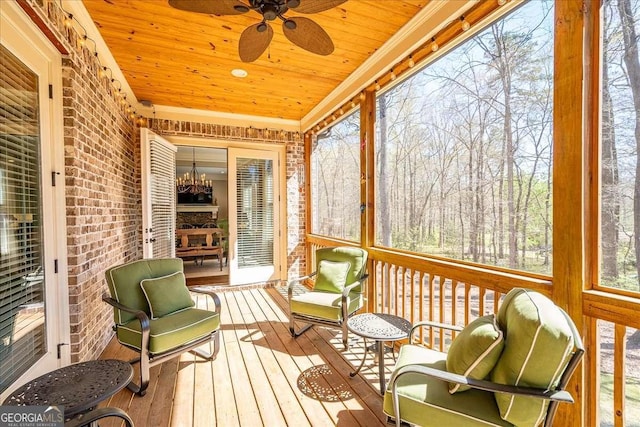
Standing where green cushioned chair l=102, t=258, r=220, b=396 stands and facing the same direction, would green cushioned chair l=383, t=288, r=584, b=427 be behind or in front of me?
in front

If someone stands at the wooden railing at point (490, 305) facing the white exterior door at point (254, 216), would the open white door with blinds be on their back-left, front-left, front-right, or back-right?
front-left

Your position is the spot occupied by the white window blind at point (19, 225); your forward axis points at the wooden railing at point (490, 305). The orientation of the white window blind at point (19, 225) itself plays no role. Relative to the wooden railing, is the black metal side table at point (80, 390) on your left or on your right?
right

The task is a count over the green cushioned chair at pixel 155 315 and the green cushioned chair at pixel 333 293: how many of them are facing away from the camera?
0

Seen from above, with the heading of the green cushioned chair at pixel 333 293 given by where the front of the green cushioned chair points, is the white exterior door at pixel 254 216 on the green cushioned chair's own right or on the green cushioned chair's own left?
on the green cushioned chair's own right

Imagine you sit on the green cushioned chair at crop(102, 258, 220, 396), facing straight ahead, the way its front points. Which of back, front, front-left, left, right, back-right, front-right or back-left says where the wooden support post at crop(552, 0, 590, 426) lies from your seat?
front

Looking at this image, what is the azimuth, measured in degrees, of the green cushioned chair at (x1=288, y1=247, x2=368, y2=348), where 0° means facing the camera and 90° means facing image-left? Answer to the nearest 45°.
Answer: approximately 45°

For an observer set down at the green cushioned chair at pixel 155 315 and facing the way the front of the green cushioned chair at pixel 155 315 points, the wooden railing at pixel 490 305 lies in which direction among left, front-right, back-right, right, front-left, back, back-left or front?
front

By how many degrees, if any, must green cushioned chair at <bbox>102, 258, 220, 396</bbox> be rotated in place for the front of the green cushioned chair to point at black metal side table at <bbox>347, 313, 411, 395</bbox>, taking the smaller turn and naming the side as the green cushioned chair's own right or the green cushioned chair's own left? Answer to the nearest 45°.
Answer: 0° — it already faces it

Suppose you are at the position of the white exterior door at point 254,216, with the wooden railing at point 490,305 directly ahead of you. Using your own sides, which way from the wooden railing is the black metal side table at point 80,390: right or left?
right

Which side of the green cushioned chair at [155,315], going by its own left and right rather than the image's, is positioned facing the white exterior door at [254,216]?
left

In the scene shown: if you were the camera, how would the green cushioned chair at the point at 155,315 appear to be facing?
facing the viewer and to the right of the viewer

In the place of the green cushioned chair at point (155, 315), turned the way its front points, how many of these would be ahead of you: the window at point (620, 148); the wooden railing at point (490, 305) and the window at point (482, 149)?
3

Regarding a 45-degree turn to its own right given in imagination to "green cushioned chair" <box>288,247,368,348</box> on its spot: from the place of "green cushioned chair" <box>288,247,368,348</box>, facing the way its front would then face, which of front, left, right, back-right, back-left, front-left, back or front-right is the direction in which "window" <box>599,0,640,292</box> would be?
back-left

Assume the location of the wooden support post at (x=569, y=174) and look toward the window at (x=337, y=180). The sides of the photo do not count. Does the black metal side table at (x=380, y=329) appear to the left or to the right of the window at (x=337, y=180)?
left

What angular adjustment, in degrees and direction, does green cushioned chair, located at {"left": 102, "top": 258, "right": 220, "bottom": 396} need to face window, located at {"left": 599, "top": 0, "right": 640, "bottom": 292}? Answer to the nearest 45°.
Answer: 0° — it already faces it

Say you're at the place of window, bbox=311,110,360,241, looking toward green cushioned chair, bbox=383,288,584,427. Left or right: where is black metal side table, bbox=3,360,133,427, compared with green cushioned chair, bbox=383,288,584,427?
right

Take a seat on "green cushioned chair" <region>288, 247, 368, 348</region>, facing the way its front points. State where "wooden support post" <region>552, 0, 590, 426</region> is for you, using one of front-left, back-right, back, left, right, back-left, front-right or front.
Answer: left

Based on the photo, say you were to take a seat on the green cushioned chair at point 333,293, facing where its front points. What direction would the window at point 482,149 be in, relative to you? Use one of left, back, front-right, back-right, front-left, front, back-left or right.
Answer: left
